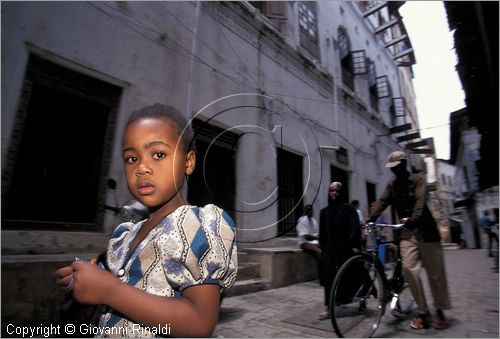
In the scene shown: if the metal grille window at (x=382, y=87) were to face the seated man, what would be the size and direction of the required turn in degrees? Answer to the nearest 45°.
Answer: approximately 45° to its right

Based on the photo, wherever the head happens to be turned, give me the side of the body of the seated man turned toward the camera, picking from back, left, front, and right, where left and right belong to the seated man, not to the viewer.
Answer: right

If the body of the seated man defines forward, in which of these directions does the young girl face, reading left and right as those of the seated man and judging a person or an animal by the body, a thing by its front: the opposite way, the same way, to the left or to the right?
to the right

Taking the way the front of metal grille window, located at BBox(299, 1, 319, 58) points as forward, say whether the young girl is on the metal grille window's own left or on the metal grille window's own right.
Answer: on the metal grille window's own right

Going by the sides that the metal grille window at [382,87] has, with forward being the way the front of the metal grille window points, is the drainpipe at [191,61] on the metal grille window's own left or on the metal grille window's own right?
on the metal grille window's own right

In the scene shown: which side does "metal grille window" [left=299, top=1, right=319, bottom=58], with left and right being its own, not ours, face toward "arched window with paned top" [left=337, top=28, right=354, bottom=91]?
left

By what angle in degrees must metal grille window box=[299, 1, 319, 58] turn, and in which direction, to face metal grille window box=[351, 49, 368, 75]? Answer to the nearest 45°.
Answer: approximately 90° to its left
